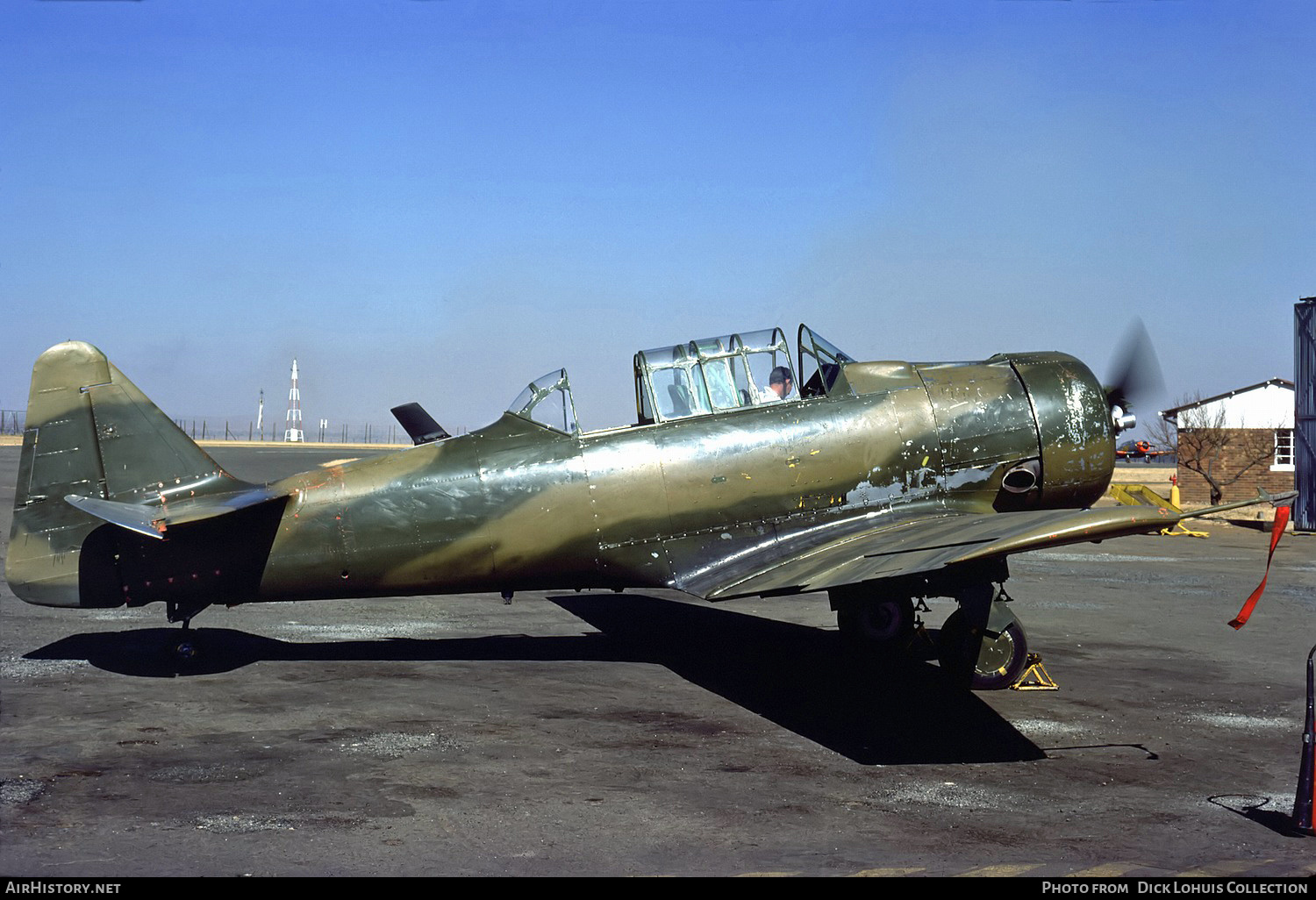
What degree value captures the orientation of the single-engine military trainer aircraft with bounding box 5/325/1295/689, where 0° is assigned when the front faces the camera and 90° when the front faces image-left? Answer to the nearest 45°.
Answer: approximately 270°

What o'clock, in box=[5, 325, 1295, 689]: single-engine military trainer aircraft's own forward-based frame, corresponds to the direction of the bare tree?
The bare tree is roughly at 10 o'clock from the single-engine military trainer aircraft.

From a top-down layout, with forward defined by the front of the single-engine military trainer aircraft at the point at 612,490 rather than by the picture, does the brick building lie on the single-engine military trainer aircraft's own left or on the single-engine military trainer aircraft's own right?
on the single-engine military trainer aircraft's own left

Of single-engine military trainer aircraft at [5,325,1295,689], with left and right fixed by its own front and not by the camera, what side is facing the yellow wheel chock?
front
